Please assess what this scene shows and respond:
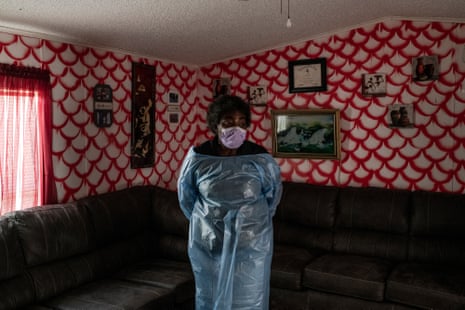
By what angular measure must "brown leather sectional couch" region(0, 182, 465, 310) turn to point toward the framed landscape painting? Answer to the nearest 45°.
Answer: approximately 180°

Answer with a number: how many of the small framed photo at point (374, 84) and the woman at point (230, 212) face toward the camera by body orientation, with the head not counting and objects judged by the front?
2

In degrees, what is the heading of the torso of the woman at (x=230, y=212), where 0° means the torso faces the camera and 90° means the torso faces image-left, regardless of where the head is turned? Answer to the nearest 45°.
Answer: approximately 0°

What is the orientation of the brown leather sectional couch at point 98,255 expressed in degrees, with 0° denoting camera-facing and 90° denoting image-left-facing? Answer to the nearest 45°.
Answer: approximately 315°

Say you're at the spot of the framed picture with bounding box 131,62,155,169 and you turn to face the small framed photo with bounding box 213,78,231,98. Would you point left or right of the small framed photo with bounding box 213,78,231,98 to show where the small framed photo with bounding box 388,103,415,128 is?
right

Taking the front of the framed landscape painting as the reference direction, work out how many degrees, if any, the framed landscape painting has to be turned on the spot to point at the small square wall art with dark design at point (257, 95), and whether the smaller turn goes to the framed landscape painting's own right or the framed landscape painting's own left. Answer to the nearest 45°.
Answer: approximately 135° to the framed landscape painting's own right

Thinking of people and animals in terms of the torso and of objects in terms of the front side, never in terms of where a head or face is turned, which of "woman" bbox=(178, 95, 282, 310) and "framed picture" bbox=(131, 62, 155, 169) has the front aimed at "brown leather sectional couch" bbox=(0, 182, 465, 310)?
the framed picture
